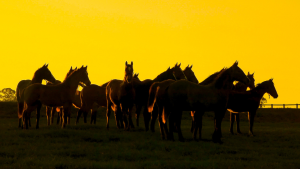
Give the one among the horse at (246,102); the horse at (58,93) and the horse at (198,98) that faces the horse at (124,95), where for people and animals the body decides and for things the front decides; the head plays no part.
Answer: the horse at (58,93)

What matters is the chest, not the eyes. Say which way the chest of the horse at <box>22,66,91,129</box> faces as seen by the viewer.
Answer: to the viewer's right

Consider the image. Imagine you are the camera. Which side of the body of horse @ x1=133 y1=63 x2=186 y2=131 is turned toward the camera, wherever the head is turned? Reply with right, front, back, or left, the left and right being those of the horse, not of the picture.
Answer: right

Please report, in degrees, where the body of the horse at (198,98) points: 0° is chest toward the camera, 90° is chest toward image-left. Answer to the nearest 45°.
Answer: approximately 270°

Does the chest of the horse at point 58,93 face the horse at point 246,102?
yes

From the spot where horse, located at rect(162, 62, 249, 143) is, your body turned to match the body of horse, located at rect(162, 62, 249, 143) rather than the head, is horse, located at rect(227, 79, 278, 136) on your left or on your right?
on your left

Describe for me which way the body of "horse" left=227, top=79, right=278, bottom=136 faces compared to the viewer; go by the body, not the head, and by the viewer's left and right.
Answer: facing to the right of the viewer

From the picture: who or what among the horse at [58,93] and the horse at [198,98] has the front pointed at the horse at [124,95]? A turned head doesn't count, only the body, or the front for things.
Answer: the horse at [58,93]

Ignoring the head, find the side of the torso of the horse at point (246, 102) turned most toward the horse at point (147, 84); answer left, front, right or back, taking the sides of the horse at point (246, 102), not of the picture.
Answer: back
